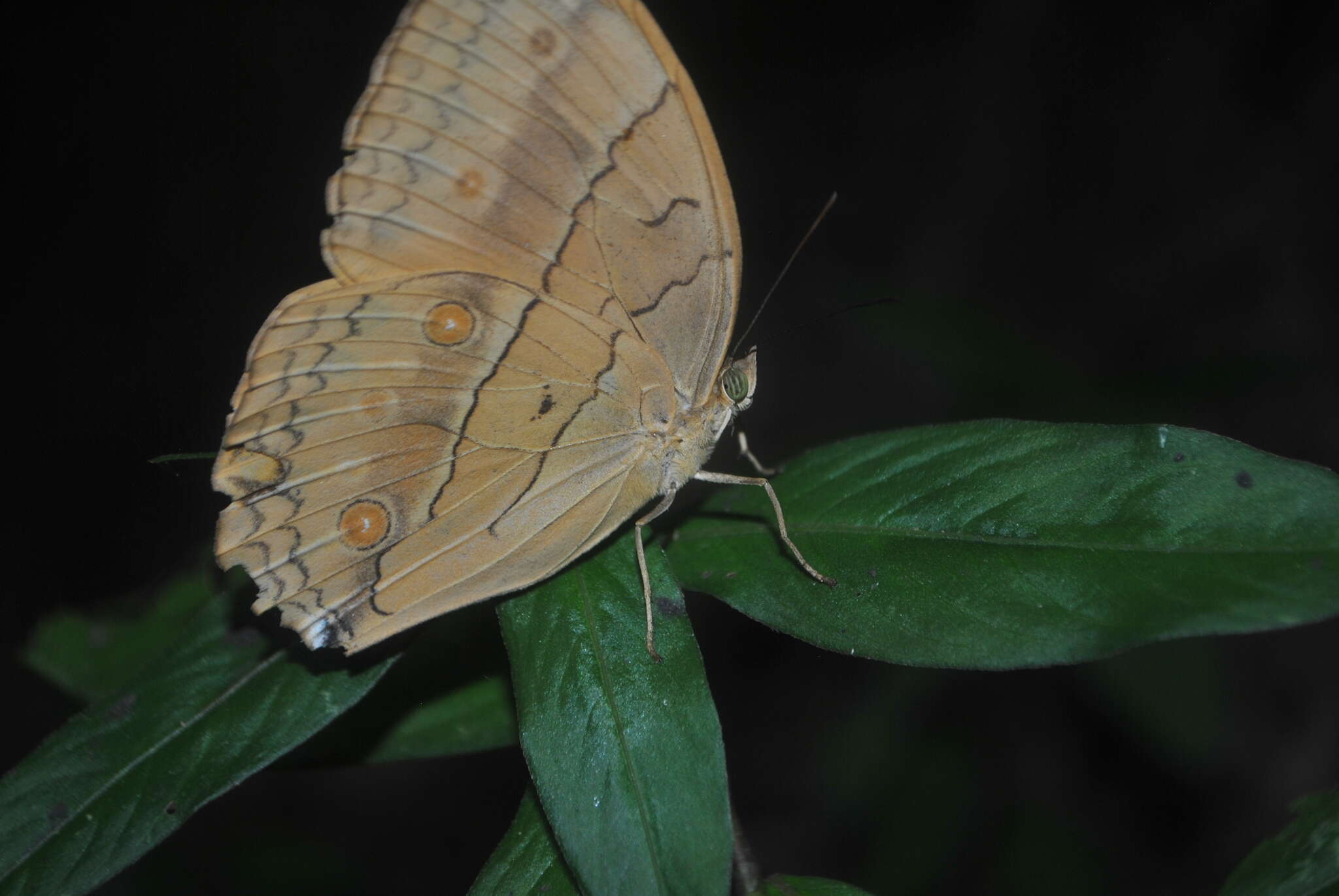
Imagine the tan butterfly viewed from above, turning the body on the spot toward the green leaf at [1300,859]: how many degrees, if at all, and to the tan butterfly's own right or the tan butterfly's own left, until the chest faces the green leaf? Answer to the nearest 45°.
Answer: approximately 45° to the tan butterfly's own right

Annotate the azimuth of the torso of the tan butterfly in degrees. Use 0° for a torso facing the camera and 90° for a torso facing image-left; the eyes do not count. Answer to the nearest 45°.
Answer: approximately 270°

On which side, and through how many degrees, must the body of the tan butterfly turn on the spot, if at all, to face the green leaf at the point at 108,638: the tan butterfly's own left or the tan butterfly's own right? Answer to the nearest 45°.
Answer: approximately 135° to the tan butterfly's own left

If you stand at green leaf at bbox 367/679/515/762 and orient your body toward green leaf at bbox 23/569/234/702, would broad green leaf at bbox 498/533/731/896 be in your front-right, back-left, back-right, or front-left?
back-left
